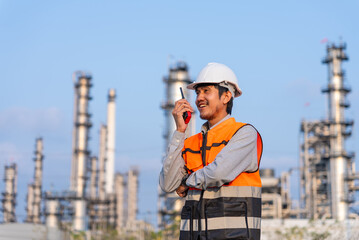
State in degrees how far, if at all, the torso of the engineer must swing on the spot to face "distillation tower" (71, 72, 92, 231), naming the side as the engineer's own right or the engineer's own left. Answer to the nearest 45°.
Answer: approximately 135° to the engineer's own right

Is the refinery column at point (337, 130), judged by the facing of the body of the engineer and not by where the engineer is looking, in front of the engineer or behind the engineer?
behind

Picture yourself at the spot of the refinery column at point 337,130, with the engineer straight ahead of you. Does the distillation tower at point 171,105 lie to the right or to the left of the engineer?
right

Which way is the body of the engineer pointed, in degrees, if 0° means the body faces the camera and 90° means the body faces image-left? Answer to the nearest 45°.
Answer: approximately 45°

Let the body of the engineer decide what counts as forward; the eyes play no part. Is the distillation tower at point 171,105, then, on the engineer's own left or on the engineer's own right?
on the engineer's own right
